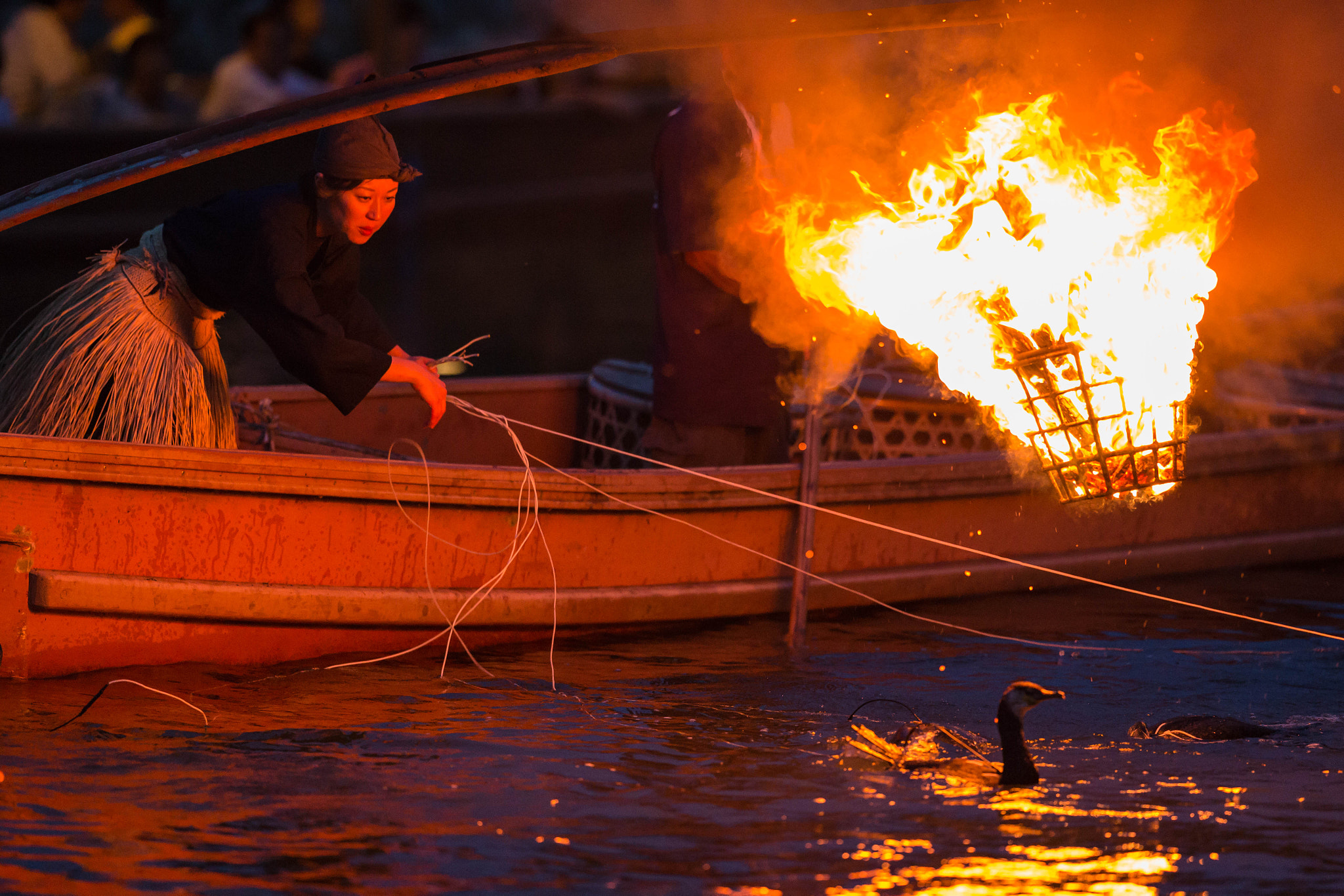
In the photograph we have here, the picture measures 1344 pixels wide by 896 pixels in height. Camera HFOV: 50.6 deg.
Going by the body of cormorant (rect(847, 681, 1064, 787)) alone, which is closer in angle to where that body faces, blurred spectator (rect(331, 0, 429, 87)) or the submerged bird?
the submerged bird

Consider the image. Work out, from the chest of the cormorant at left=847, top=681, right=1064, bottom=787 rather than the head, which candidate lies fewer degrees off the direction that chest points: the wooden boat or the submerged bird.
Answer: the submerged bird

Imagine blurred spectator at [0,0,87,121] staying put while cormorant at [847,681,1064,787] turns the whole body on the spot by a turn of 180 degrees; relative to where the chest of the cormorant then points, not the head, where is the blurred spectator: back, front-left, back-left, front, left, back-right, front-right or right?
front-right

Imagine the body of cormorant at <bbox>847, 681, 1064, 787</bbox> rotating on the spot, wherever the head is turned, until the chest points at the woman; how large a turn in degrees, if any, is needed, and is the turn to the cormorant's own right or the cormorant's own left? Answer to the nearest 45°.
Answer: approximately 180°

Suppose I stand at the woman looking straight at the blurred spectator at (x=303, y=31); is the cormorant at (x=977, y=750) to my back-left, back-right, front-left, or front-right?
back-right

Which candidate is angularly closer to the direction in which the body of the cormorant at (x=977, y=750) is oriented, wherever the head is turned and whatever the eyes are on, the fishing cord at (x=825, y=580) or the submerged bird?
the submerged bird

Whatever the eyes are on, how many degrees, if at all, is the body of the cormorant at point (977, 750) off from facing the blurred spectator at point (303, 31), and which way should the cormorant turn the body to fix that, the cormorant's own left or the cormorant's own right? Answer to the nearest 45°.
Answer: approximately 135° to the cormorant's own left

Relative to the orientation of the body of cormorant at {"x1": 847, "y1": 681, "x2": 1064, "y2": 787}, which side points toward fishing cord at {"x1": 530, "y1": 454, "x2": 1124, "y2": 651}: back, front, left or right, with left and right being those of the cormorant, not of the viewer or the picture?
left

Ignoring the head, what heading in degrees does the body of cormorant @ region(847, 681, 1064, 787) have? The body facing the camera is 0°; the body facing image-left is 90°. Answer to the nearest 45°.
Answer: approximately 270°
